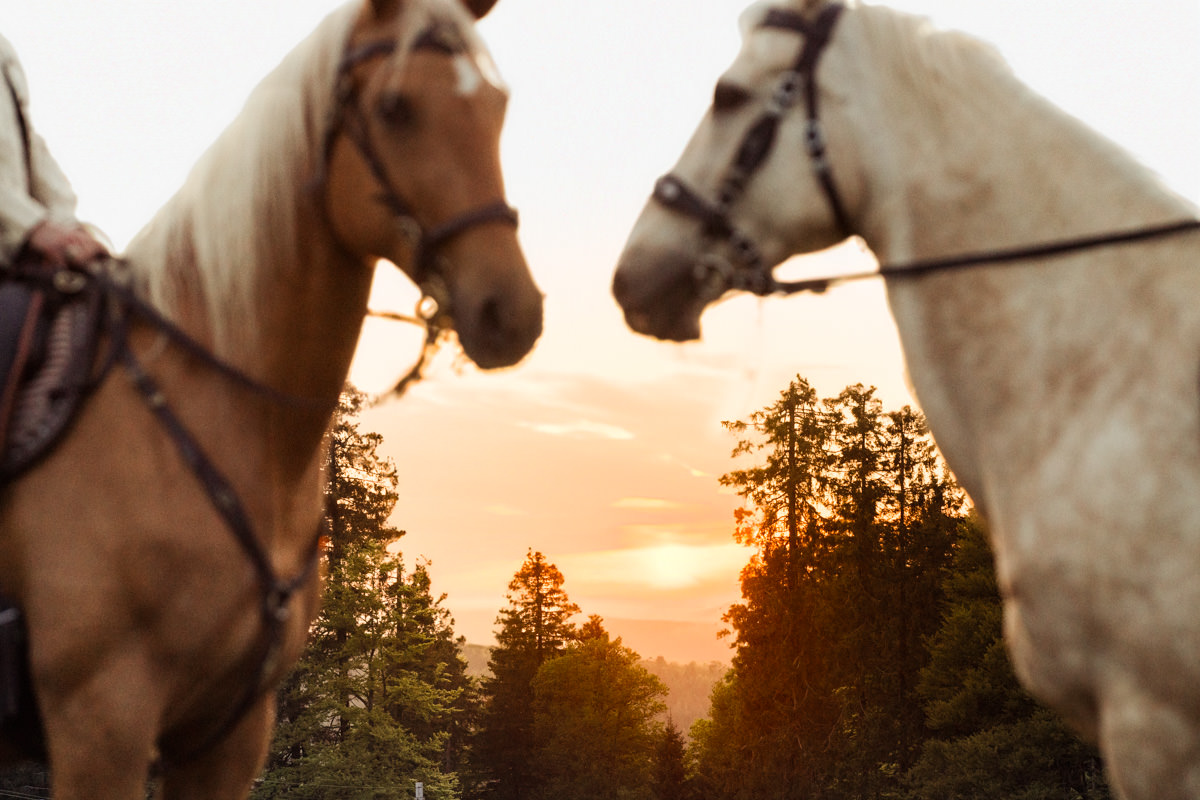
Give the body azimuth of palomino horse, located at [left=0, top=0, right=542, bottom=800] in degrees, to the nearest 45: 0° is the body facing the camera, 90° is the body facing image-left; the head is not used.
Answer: approximately 315°

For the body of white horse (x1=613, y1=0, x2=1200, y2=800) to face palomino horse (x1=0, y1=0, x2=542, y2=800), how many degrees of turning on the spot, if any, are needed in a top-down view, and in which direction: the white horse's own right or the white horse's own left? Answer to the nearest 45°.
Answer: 0° — it already faces it

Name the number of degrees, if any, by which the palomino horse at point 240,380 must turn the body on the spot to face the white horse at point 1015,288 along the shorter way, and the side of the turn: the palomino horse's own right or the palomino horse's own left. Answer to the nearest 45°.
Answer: approximately 45° to the palomino horse's own left

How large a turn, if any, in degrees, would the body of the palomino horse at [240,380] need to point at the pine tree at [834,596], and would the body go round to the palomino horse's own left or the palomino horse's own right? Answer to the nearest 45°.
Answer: approximately 90° to the palomino horse's own left

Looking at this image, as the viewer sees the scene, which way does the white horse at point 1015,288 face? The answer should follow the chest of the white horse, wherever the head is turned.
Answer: to the viewer's left

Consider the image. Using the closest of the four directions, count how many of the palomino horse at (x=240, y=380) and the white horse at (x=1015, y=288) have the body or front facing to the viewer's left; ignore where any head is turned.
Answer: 1

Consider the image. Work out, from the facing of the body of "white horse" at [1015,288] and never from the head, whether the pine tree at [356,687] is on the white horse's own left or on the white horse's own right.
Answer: on the white horse's own right

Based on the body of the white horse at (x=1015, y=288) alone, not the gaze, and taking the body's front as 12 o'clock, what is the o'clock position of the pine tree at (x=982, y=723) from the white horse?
The pine tree is roughly at 3 o'clock from the white horse.

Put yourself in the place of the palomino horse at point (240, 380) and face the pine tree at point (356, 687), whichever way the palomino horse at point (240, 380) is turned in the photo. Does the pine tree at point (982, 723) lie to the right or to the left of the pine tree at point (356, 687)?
right

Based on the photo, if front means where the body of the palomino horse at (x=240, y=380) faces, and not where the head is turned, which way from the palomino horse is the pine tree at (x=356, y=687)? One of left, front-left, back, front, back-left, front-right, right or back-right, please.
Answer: back-left

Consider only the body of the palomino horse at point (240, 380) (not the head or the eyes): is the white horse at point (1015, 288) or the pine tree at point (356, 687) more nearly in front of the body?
the white horse

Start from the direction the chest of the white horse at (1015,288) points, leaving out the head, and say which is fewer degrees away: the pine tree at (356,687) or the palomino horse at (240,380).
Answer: the palomino horse

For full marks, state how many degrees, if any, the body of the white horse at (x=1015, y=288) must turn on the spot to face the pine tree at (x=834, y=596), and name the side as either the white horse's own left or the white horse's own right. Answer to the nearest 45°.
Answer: approximately 90° to the white horse's own right

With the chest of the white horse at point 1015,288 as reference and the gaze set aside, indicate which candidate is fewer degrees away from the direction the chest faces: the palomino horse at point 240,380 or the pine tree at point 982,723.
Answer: the palomino horse
